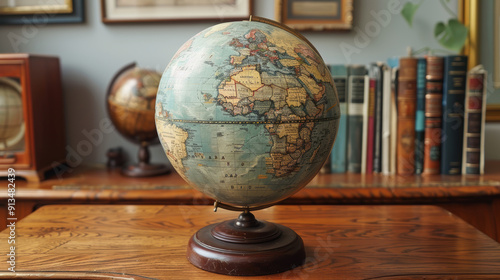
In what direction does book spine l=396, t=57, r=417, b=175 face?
toward the camera

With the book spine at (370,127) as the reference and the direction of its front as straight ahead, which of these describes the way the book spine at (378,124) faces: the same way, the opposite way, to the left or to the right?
the same way

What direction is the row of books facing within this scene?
toward the camera

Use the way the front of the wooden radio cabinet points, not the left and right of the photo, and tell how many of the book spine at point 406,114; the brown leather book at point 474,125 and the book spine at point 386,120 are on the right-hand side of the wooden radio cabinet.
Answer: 0

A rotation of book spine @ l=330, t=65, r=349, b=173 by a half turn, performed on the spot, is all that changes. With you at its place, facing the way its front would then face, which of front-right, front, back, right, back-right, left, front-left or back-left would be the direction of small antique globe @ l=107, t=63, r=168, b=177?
left

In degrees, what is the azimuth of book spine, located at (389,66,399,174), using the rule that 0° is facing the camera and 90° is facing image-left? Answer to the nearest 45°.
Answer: approximately 0°

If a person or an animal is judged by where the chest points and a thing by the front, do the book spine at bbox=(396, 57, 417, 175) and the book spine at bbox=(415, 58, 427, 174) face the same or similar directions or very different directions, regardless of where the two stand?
same or similar directions

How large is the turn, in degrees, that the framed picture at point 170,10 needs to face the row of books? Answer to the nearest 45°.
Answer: approximately 45° to its left

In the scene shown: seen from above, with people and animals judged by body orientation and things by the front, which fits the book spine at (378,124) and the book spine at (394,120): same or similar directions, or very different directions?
same or similar directions

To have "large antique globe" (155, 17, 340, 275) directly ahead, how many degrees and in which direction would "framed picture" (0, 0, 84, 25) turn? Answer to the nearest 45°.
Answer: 0° — it already faces it

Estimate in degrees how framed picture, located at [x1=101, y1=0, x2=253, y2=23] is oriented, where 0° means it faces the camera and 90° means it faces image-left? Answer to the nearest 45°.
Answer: approximately 0°

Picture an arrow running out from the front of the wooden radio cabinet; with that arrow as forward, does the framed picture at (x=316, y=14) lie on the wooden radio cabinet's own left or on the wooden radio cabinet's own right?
on the wooden radio cabinet's own left

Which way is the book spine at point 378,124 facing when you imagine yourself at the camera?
facing the viewer

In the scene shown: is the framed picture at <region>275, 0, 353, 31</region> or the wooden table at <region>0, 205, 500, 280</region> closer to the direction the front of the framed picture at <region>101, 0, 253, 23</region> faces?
the wooden table

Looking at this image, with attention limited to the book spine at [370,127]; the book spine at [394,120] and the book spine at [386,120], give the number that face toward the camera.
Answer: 3
